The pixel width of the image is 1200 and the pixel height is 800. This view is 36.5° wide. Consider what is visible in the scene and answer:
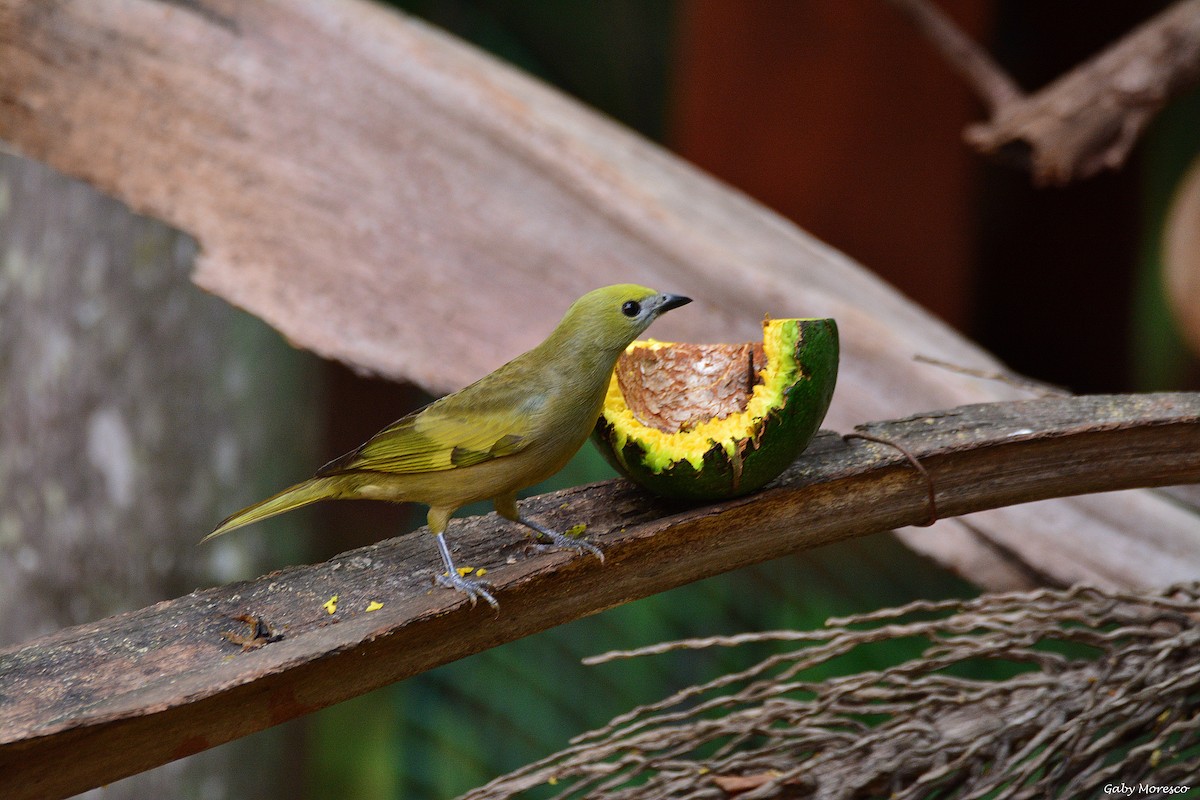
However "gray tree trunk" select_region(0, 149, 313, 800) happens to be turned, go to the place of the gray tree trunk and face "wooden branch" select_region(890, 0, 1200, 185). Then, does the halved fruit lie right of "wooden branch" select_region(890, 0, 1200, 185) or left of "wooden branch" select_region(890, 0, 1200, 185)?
right

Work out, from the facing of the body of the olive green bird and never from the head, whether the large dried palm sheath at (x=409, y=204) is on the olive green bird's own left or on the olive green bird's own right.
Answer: on the olive green bird's own left

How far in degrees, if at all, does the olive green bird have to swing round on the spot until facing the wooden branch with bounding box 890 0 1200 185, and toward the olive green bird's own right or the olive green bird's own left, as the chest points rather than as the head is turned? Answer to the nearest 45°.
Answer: approximately 45° to the olive green bird's own left

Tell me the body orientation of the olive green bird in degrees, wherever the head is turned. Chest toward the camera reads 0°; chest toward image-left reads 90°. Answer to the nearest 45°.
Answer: approximately 270°

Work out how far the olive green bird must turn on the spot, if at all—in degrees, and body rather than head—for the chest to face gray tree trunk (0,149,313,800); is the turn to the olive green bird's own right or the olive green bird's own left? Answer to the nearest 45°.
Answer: approximately 135° to the olive green bird's own left

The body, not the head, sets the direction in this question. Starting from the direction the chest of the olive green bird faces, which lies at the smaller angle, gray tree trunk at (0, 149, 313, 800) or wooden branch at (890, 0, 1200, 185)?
the wooden branch
